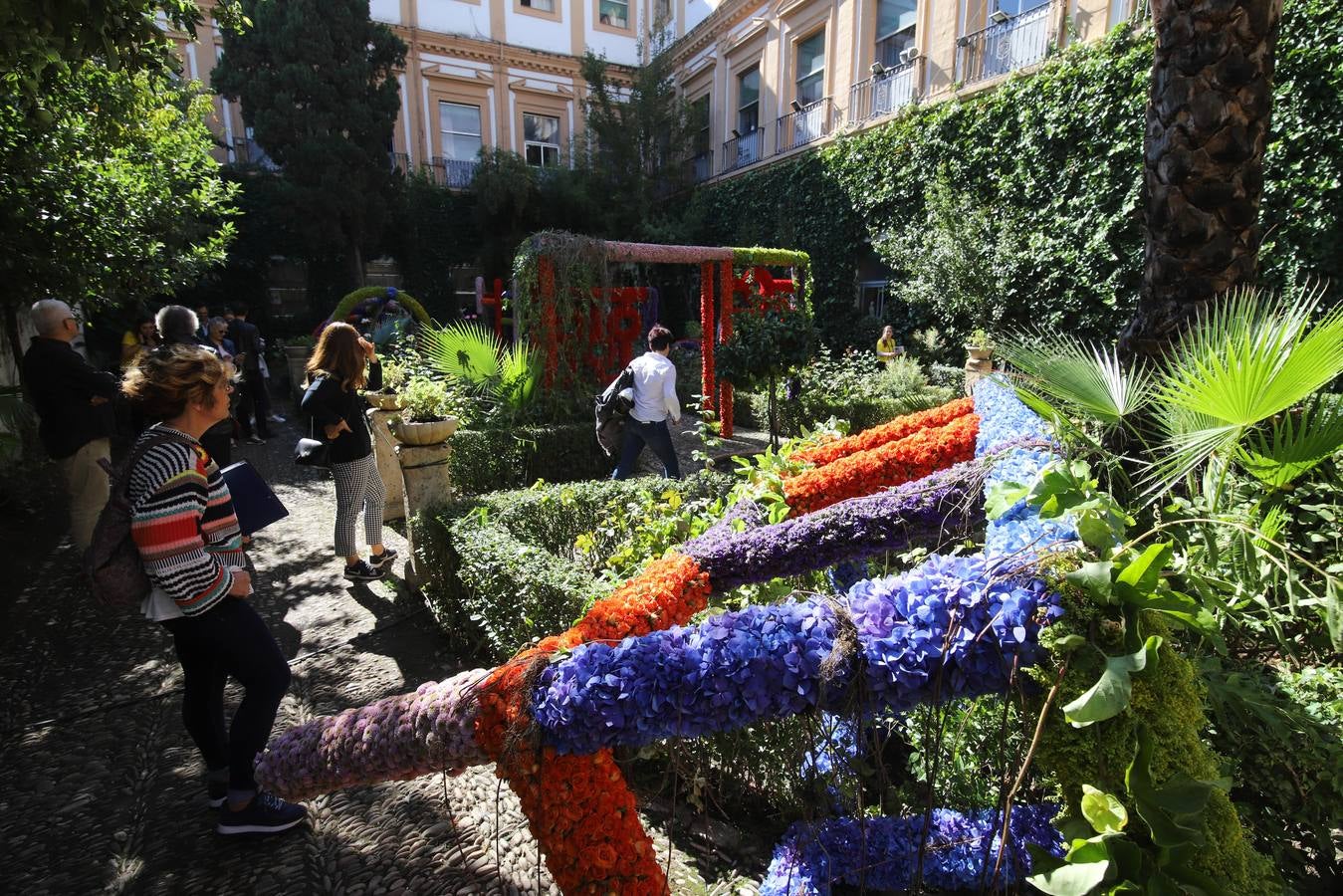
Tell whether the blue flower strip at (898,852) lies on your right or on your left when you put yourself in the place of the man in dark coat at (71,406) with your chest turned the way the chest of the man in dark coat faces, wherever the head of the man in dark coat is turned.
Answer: on your right

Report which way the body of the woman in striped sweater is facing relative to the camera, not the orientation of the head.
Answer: to the viewer's right

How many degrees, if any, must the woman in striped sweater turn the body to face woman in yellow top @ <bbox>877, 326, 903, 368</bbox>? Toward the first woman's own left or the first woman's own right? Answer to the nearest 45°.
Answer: approximately 45° to the first woman's own left

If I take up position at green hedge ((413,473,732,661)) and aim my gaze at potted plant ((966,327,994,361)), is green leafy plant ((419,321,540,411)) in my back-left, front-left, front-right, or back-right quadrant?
front-left

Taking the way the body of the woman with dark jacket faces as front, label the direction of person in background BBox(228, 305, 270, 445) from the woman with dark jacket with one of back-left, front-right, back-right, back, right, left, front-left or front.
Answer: left

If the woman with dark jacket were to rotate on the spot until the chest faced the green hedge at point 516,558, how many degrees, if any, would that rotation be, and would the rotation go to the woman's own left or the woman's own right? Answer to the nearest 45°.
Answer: approximately 45° to the woman's own right

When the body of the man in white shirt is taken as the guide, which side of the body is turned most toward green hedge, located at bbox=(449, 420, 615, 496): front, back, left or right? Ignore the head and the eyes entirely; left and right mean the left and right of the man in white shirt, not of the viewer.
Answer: left

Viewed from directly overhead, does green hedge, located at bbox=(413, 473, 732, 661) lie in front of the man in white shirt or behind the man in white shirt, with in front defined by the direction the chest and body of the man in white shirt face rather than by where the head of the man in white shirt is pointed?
behind

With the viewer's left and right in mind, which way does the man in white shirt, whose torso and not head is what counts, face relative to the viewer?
facing away from the viewer and to the right of the viewer

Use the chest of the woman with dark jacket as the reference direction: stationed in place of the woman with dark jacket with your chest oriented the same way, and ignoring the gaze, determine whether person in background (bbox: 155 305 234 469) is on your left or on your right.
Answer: on your left

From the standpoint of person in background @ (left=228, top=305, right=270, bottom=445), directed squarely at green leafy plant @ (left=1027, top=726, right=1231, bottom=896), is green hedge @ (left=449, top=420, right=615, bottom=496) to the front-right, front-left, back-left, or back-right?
front-left

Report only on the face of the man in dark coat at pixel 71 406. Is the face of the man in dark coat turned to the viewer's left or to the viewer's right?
to the viewer's right

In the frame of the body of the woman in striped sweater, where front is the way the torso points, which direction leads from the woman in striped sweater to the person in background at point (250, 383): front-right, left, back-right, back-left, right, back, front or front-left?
left

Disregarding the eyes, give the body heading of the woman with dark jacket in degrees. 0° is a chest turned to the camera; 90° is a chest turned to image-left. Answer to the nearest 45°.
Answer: approximately 270°
